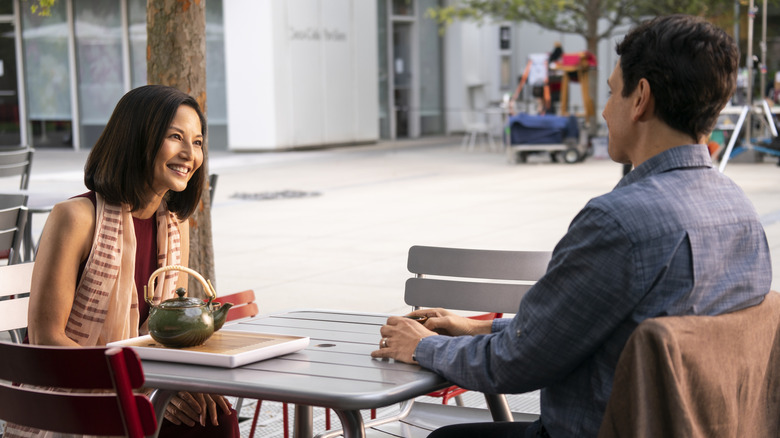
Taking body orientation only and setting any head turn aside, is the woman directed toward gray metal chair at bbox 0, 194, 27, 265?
no

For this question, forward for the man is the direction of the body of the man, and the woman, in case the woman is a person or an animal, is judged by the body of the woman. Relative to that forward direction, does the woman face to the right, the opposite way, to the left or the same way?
the opposite way

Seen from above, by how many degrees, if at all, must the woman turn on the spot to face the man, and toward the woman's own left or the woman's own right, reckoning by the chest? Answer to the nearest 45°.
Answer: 0° — they already face them

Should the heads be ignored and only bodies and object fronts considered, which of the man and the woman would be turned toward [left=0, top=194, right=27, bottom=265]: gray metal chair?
the man

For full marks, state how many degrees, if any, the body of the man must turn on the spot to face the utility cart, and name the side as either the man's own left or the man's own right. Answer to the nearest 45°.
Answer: approximately 45° to the man's own right

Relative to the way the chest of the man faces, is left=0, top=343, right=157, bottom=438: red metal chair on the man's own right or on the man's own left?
on the man's own left

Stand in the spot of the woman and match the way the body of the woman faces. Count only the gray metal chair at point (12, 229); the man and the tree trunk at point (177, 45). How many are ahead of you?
1

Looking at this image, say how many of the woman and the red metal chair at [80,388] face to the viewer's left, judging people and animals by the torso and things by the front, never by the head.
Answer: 0

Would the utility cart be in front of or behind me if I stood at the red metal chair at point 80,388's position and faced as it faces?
in front

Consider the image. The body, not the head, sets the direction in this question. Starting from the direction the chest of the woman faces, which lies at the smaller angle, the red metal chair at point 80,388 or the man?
the man

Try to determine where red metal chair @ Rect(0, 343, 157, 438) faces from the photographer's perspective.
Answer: facing away from the viewer and to the right of the viewer

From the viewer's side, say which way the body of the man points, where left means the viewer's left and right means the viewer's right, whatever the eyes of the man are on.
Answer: facing away from the viewer and to the left of the viewer

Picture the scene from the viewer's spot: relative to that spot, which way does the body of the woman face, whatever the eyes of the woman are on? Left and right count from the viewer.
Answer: facing the viewer and to the right of the viewer

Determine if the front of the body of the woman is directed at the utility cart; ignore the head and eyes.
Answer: no

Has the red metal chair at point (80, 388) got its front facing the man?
no

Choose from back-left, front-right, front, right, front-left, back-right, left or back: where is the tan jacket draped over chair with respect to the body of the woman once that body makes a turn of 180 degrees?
back

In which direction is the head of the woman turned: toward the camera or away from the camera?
toward the camera
